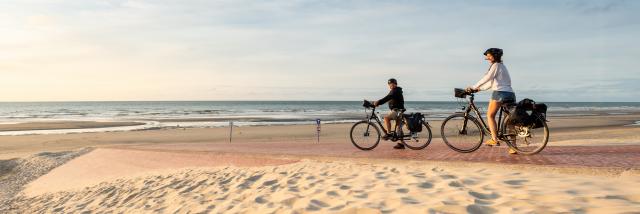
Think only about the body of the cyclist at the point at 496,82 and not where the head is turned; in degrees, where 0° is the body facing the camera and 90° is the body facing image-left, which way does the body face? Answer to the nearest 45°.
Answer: approximately 90°

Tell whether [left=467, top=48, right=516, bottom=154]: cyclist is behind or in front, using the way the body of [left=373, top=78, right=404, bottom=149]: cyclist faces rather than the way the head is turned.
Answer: behind

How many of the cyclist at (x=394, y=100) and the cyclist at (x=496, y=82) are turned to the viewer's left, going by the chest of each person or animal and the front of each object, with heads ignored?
2

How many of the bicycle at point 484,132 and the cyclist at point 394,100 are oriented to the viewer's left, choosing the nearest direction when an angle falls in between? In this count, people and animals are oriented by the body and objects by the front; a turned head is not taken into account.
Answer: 2

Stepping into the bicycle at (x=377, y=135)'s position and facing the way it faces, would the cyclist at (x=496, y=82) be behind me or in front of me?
behind

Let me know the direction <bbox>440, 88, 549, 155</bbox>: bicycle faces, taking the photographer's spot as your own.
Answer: facing to the left of the viewer

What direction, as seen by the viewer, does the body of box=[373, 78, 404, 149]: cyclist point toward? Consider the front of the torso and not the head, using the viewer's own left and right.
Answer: facing to the left of the viewer

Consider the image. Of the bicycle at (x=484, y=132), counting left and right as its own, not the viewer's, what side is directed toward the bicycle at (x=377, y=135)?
front

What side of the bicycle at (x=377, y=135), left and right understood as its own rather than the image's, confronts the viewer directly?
left
